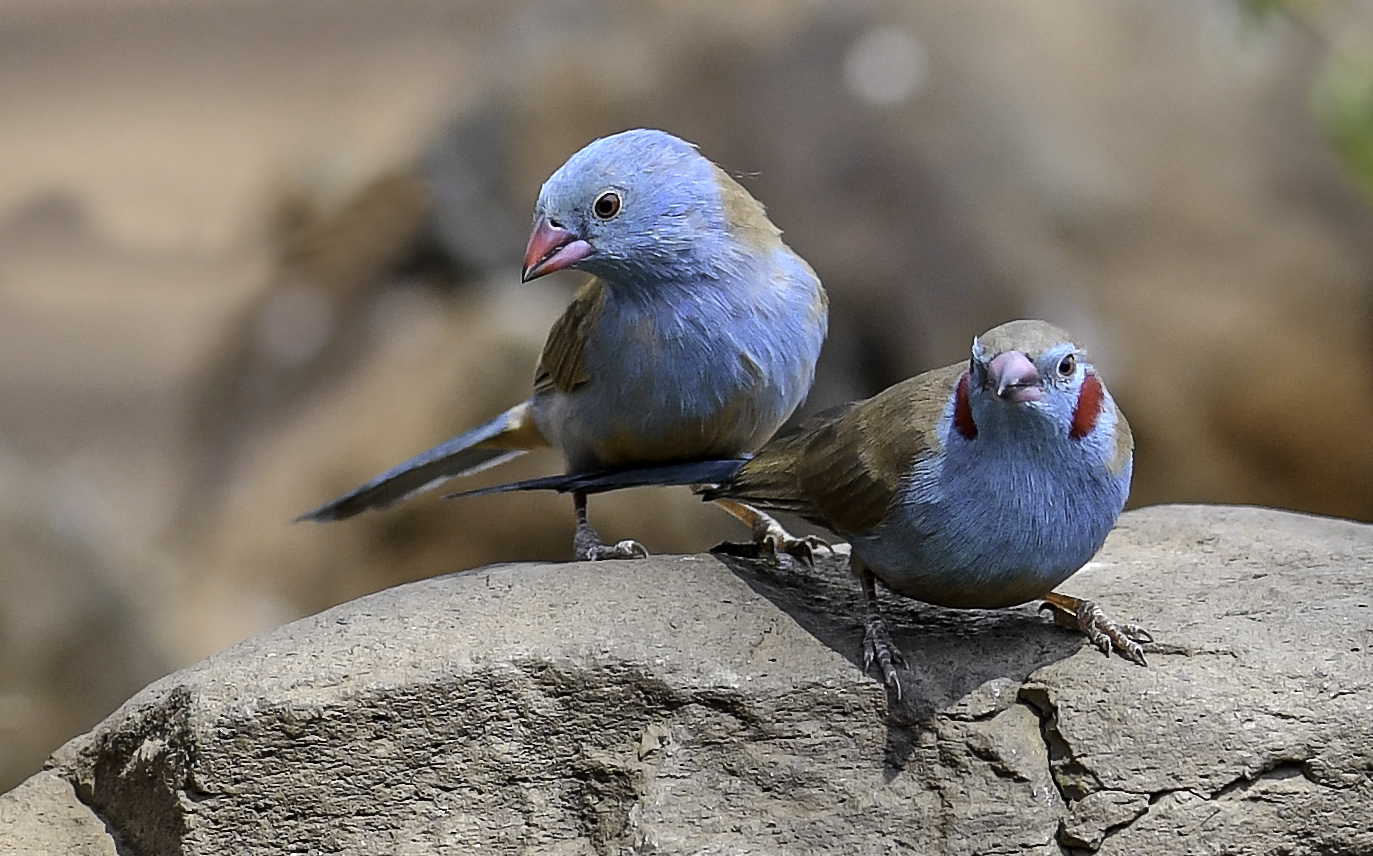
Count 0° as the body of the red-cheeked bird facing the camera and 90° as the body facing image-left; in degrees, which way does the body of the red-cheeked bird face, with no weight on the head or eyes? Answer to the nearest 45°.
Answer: approximately 315°

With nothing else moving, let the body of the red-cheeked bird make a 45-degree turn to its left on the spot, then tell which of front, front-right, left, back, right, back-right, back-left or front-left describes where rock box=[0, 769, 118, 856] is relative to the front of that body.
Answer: back
